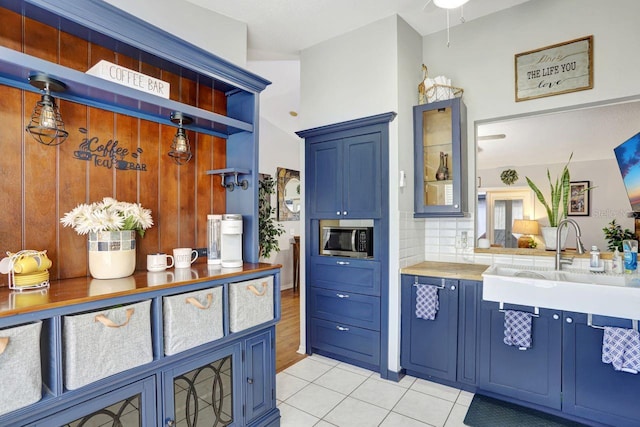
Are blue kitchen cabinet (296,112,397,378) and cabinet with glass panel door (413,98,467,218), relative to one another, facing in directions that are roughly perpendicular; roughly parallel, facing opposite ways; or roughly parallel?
roughly parallel

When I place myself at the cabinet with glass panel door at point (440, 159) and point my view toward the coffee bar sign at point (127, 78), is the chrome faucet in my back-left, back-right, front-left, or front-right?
back-left

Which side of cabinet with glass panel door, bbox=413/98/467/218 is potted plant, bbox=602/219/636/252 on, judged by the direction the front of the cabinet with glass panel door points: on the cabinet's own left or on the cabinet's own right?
on the cabinet's own left

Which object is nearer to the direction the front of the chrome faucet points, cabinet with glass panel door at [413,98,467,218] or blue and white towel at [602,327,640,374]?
the blue and white towel

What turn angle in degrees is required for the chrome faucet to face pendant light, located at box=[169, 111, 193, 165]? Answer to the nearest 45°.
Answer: approximately 135° to its right

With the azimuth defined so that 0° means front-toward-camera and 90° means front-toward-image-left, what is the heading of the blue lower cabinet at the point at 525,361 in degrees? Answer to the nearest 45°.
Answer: approximately 45°

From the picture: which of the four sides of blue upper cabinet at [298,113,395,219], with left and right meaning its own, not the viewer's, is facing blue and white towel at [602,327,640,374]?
left

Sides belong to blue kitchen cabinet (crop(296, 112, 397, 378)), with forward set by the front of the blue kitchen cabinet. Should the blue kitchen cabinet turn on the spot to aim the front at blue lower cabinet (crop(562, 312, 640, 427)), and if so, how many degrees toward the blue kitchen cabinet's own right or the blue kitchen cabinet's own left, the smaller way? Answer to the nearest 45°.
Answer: approximately 90° to the blue kitchen cabinet's own left

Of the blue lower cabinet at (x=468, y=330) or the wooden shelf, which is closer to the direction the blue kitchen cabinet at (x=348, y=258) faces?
the wooden shelf

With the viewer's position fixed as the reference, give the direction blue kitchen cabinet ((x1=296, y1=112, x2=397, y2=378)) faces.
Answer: facing the viewer and to the left of the viewer
